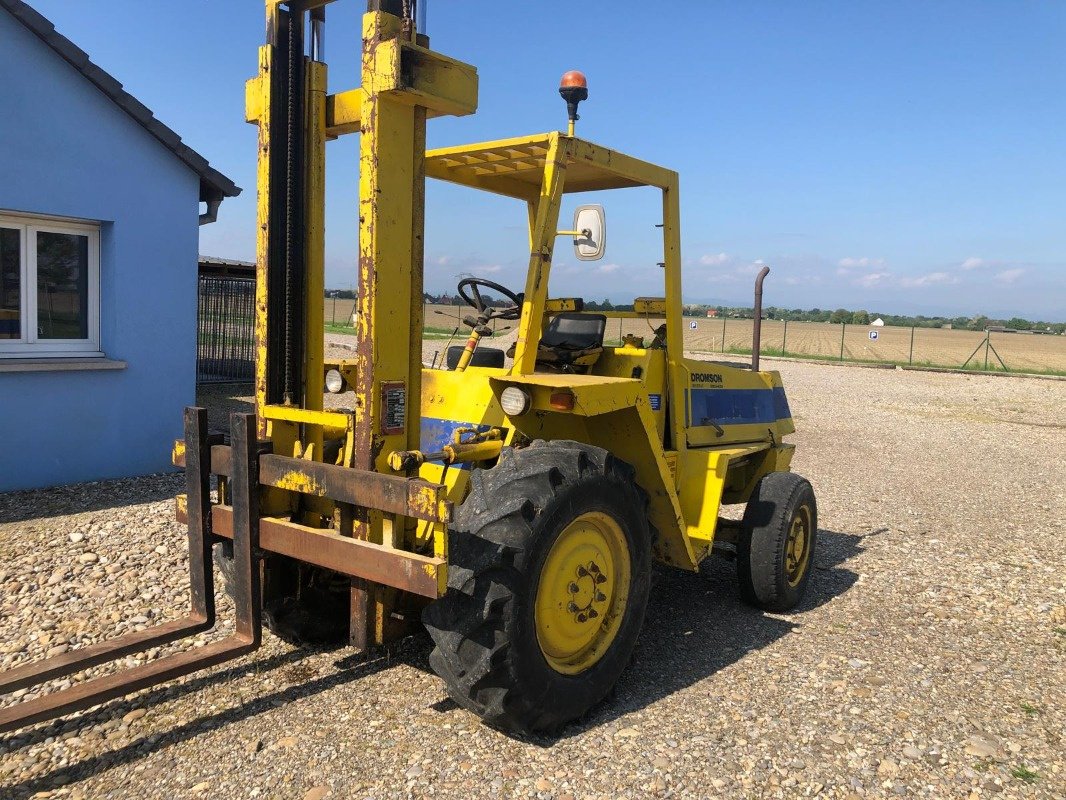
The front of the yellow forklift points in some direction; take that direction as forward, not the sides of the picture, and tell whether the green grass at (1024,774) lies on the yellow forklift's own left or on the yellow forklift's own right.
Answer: on the yellow forklift's own left

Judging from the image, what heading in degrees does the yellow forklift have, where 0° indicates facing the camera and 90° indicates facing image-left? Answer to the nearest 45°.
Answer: approximately 45°
